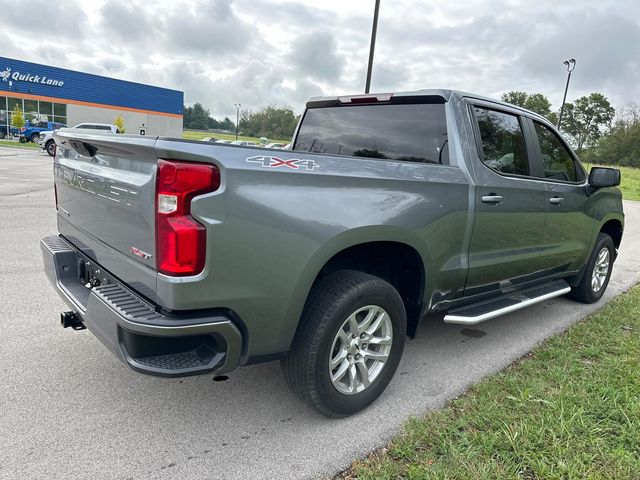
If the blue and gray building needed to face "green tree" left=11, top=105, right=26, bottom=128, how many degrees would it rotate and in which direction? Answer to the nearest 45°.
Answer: approximately 90° to its right

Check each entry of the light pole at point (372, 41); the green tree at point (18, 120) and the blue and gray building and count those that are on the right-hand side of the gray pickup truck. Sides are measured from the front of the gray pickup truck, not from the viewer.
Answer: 0

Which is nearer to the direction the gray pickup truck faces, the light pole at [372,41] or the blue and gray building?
the light pole

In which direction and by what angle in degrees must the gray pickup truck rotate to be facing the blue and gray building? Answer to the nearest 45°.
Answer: approximately 90° to its left

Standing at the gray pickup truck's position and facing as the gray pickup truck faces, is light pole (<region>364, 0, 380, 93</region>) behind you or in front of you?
in front

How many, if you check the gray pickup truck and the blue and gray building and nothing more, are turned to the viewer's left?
0

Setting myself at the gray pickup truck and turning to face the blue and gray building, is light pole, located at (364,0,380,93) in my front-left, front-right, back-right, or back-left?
front-right

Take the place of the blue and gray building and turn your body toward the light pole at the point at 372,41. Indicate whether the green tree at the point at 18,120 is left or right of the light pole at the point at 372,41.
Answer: right

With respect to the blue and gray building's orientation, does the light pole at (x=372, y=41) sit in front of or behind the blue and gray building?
in front

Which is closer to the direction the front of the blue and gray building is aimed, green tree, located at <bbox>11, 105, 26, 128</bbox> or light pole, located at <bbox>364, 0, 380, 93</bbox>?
the light pole

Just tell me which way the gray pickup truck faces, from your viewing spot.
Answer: facing away from the viewer and to the right of the viewer

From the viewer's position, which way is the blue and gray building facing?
facing the viewer and to the right of the viewer

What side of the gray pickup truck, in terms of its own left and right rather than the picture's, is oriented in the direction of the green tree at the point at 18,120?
left
